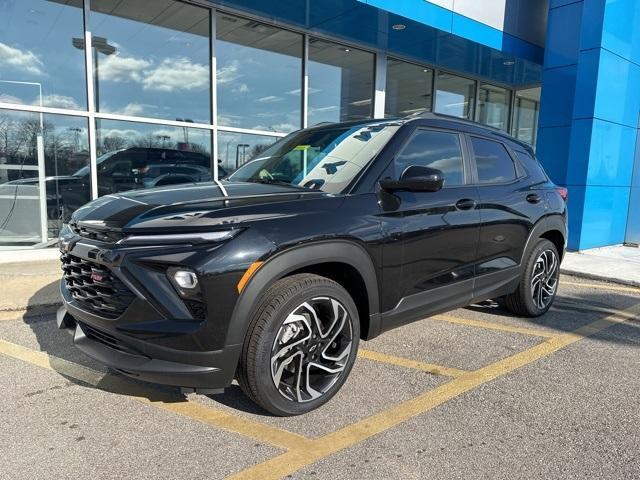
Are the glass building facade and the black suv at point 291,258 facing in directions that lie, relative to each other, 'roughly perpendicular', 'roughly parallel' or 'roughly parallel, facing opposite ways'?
roughly perpendicular

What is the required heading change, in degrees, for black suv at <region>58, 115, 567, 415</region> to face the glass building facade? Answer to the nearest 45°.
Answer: approximately 90° to its right

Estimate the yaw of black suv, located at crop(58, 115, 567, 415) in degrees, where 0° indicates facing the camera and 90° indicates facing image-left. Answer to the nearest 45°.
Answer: approximately 45°
